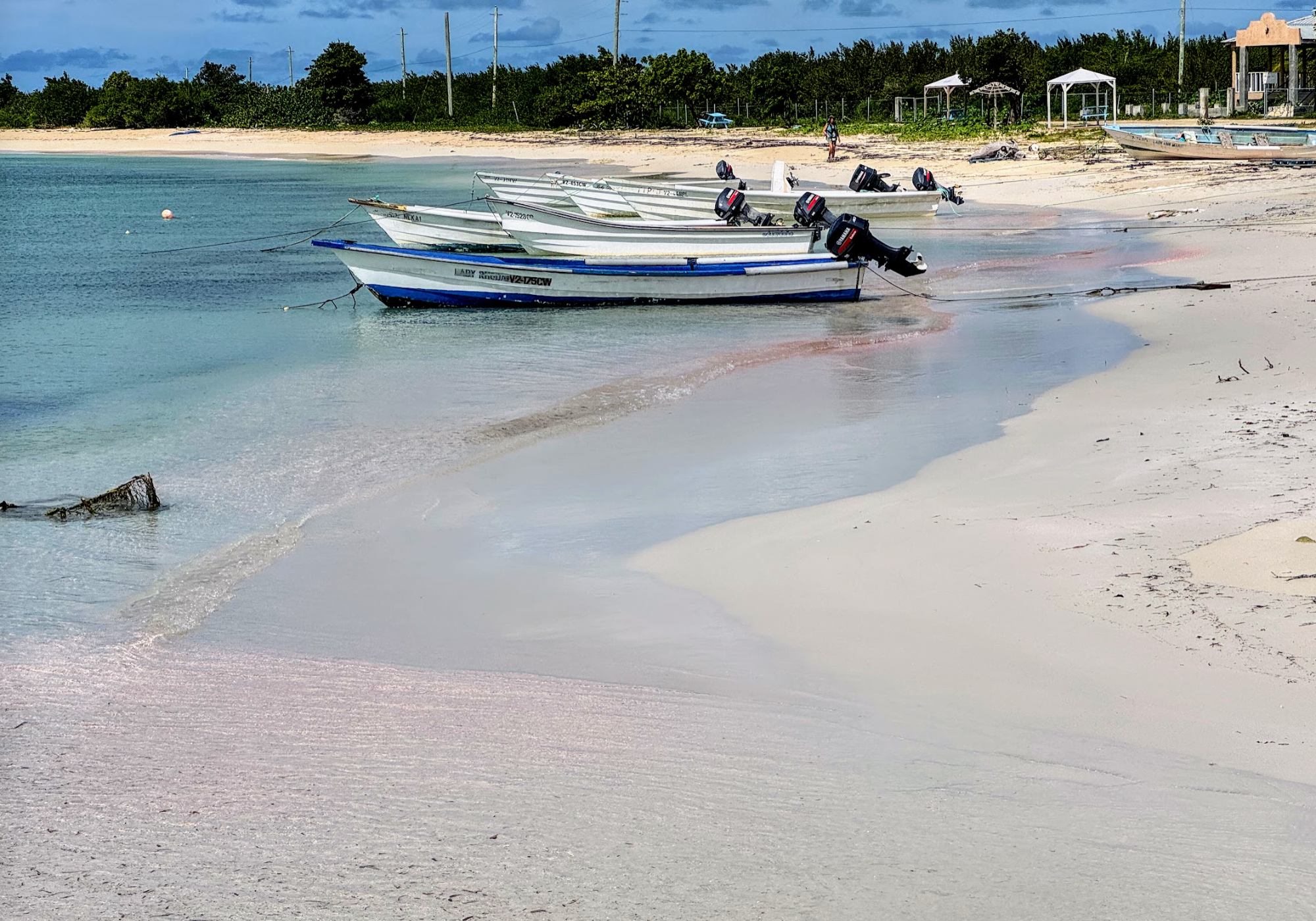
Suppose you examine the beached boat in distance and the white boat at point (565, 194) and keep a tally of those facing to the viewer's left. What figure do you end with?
2

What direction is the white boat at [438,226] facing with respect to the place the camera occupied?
facing to the left of the viewer

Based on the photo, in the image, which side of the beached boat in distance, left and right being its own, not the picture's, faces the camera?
left

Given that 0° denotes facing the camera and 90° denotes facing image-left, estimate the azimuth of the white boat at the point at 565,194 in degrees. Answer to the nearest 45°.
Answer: approximately 90°

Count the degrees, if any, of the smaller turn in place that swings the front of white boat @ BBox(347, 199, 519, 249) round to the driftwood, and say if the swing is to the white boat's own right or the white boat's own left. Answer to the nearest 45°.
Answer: approximately 90° to the white boat's own left

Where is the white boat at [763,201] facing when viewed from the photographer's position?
facing to the left of the viewer

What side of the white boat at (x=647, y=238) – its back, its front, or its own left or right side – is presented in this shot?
left

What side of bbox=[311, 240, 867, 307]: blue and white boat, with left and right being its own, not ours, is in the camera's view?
left
